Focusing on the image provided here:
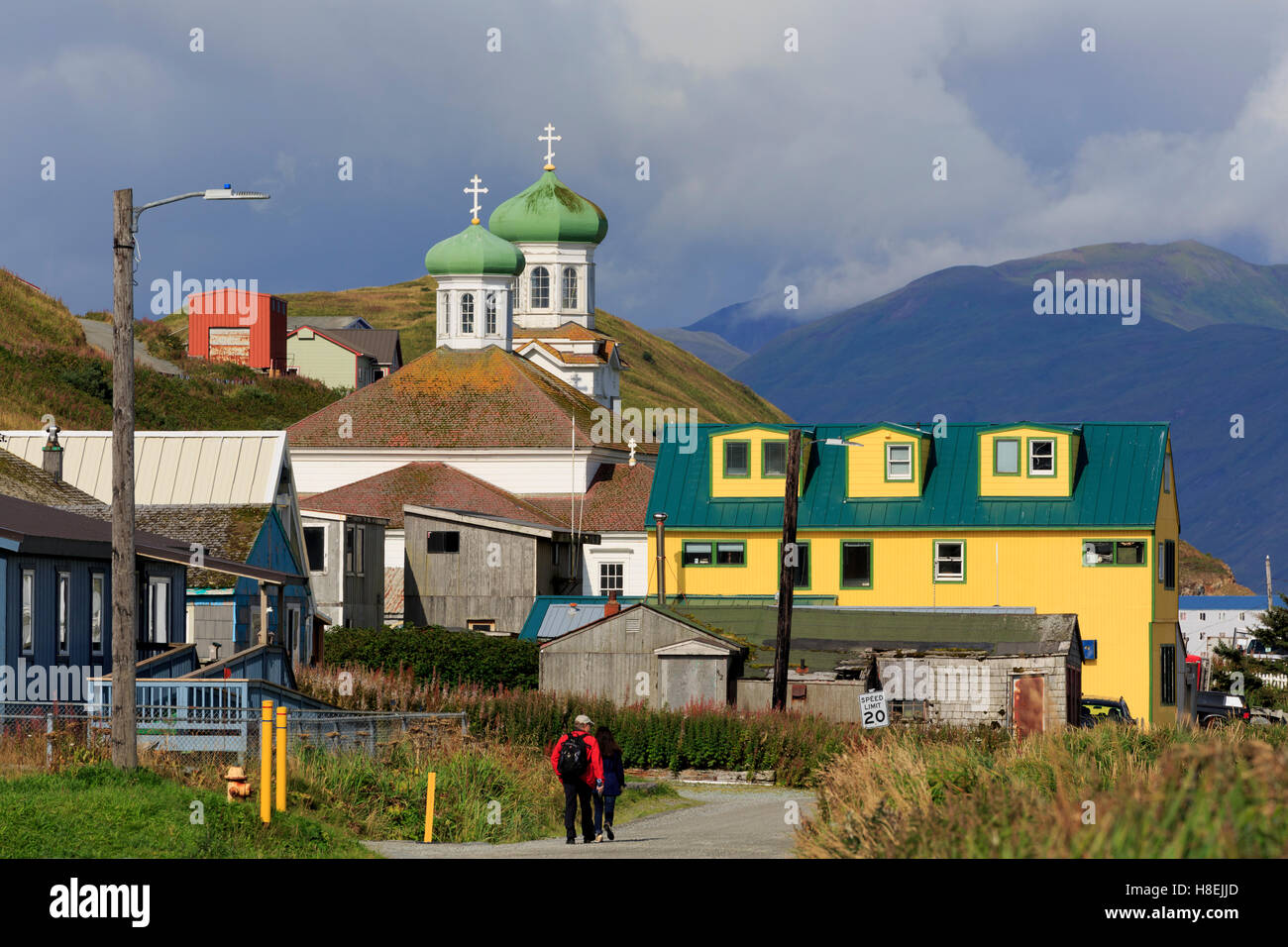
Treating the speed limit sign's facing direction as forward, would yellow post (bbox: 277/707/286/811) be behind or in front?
in front

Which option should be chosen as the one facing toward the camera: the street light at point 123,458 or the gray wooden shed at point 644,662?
the gray wooden shed

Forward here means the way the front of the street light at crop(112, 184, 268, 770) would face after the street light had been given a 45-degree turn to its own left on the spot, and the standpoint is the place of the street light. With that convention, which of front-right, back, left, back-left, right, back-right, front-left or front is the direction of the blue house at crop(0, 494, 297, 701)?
front-left

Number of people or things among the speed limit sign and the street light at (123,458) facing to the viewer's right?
1

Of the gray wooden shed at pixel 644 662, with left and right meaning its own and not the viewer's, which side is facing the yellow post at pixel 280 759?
front

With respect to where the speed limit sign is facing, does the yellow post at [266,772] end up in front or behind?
in front

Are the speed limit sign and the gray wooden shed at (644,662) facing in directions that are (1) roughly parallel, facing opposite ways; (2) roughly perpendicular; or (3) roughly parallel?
roughly parallel

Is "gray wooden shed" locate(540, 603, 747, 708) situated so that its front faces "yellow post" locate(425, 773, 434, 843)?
yes

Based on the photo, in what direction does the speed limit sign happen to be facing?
toward the camera

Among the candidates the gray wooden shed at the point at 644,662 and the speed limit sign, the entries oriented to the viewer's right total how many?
0

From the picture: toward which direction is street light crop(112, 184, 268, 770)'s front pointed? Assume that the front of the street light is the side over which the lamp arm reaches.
to the viewer's right

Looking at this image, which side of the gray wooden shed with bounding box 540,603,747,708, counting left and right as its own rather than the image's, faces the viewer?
front

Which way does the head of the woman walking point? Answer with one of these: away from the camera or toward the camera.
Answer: away from the camera
